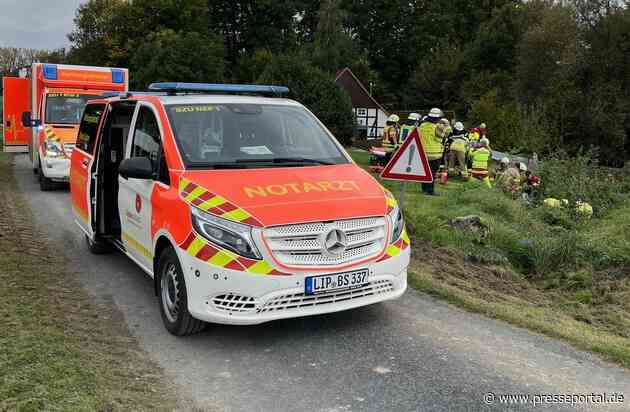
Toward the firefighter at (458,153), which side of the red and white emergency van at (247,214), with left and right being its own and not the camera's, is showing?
left

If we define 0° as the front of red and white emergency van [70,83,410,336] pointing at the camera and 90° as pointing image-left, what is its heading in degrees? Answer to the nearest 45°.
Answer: approximately 315°

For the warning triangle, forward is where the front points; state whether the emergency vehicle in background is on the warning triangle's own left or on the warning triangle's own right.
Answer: on the warning triangle's own right

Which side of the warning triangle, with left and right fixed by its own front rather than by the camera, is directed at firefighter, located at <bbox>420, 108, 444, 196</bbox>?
back

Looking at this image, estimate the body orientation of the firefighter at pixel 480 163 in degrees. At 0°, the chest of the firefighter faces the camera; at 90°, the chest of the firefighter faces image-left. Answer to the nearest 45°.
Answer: approximately 180°

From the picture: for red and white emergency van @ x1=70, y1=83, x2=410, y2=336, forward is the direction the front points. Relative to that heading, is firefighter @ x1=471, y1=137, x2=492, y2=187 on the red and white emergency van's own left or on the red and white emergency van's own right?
on the red and white emergency van's own left

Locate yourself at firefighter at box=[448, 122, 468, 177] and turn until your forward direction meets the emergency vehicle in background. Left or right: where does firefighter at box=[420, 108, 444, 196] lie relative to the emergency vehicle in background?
left
